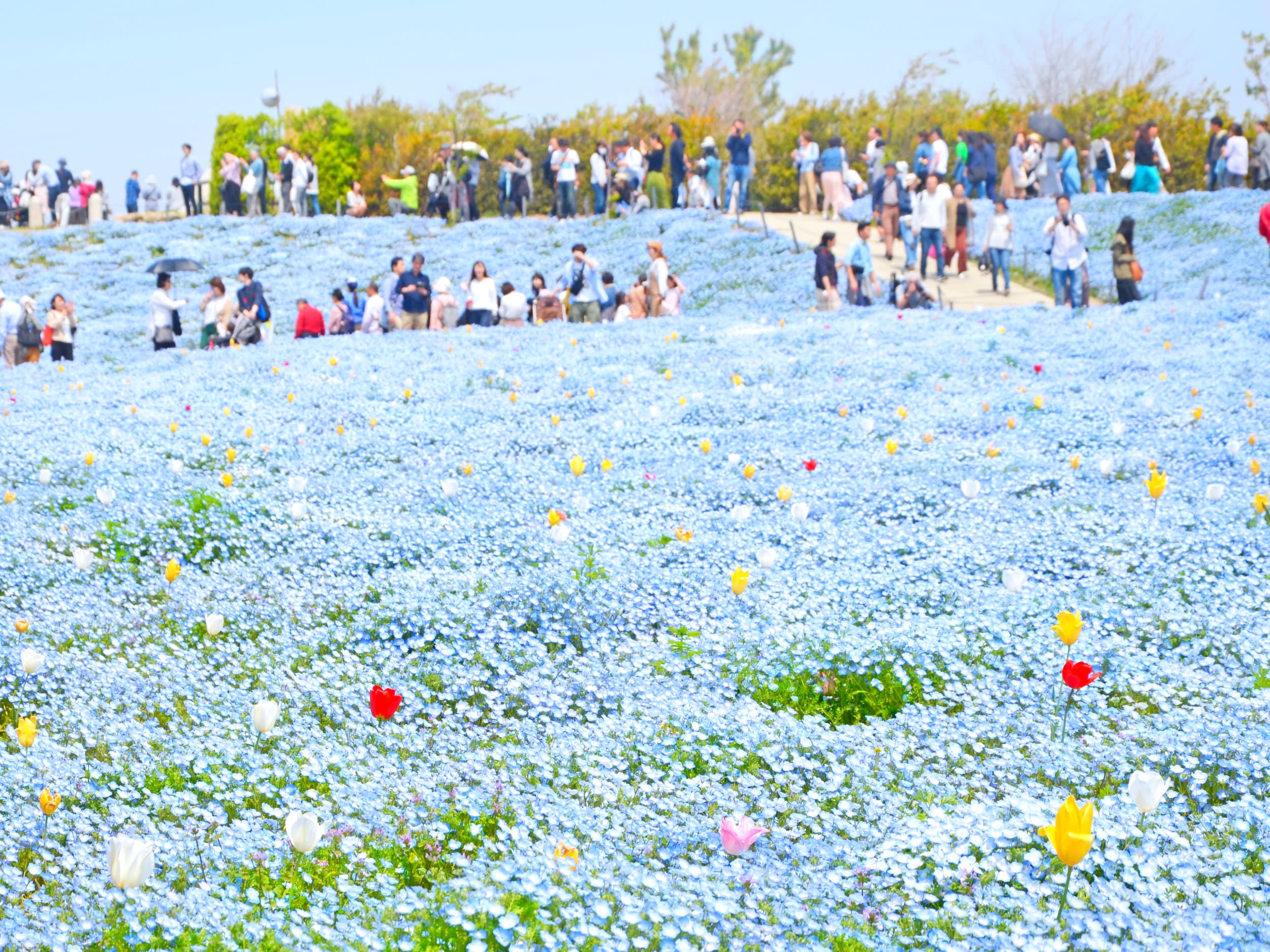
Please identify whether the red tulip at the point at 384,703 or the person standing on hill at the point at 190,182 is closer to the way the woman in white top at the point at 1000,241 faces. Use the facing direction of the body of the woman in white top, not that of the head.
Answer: the red tulip

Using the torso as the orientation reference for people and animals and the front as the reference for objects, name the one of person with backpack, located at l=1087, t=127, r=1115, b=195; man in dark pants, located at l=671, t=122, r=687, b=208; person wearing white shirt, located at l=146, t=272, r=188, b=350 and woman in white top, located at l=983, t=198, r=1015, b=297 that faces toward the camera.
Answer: the woman in white top

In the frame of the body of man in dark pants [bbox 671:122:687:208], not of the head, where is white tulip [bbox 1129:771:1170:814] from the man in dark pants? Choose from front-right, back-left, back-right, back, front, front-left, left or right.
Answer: left

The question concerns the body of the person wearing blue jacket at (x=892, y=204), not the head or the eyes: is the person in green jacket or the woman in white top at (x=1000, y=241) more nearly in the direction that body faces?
the woman in white top

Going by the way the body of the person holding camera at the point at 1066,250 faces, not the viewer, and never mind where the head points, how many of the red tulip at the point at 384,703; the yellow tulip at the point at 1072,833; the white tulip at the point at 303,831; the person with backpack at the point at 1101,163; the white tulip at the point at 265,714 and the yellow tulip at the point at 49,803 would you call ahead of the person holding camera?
5

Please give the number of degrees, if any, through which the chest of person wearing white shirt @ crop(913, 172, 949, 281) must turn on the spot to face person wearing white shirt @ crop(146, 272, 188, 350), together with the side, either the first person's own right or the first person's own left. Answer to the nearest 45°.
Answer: approximately 45° to the first person's own right

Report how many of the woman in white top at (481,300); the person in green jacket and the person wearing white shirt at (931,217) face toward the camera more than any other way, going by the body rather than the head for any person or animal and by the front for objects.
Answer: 2
